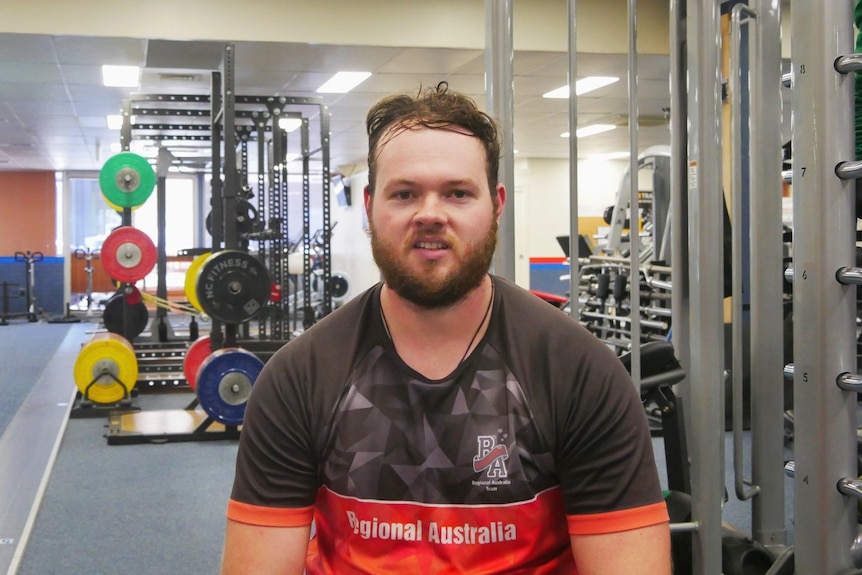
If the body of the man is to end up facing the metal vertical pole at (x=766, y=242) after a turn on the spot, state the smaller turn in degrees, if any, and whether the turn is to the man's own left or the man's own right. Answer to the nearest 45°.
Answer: approximately 135° to the man's own left

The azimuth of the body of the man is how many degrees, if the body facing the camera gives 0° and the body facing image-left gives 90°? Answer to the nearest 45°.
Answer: approximately 0°

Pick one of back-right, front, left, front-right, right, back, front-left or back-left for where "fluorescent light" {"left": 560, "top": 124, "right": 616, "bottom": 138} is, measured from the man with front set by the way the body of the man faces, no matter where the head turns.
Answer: back

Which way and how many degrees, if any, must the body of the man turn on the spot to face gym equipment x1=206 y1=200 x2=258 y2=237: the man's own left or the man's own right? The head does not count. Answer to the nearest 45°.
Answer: approximately 180°

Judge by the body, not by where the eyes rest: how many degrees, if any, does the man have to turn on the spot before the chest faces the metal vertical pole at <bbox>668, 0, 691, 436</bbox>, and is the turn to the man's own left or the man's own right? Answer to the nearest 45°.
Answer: approximately 135° to the man's own left
